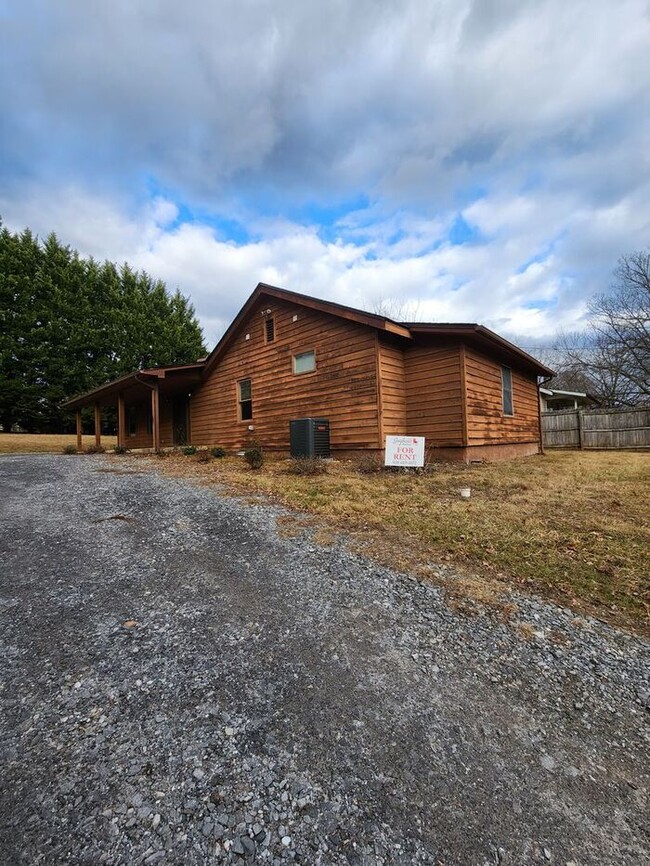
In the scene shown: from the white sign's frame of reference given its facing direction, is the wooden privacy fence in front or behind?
behind

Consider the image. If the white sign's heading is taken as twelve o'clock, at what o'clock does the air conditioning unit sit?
The air conditioning unit is roughly at 4 o'clock from the white sign.

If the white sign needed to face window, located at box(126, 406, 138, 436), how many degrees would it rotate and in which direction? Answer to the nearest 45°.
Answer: approximately 135° to its right

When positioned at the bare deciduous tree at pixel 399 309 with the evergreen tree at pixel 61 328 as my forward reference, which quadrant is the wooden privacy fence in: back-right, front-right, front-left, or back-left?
back-left

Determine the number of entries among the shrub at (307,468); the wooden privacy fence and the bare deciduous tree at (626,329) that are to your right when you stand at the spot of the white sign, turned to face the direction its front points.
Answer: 1

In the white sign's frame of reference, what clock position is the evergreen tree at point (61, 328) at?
The evergreen tree is roughly at 4 o'clock from the white sign.

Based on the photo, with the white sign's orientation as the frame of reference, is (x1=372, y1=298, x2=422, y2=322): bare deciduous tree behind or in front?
behind

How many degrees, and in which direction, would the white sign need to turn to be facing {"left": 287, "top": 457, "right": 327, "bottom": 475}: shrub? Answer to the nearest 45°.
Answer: approximately 90° to its right

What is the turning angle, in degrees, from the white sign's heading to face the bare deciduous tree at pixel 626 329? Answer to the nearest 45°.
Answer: approximately 135° to its left

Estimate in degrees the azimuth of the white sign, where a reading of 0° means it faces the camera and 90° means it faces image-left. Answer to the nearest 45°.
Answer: approximately 0°
